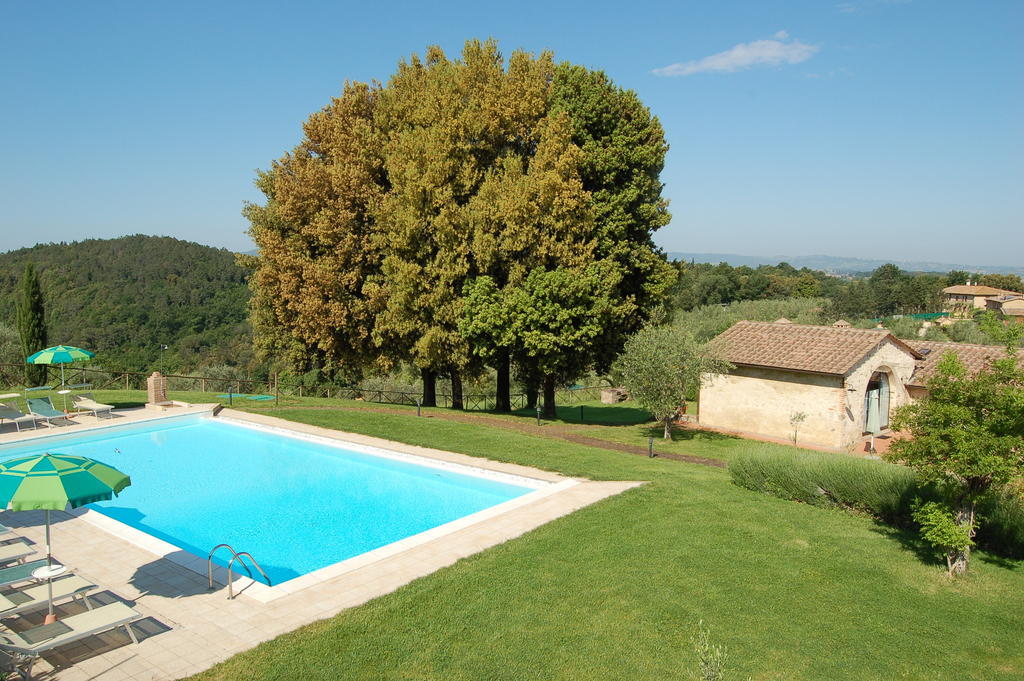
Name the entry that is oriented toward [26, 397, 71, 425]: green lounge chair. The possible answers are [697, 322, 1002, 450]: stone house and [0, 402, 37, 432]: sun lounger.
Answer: the sun lounger

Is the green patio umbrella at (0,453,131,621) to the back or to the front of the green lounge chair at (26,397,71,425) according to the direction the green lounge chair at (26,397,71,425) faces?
to the front

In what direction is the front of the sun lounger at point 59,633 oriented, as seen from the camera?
facing away from the viewer and to the right of the viewer

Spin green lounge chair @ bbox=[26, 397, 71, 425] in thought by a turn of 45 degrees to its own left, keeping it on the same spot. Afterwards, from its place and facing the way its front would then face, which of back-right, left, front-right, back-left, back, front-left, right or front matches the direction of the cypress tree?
left

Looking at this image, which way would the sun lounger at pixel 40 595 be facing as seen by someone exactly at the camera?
facing away from the viewer and to the right of the viewer

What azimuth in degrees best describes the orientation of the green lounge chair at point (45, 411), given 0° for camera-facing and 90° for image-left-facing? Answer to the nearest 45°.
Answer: approximately 315°

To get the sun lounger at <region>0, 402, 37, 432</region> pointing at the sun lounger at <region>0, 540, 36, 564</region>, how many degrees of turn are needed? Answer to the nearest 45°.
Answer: approximately 45° to its right

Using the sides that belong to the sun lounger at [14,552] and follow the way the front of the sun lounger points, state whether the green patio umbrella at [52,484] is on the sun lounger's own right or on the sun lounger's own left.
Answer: on the sun lounger's own right

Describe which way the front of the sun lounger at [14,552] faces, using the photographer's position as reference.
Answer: facing away from the viewer and to the right of the viewer

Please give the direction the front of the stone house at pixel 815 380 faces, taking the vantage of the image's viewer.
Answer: facing the viewer and to the right of the viewer
